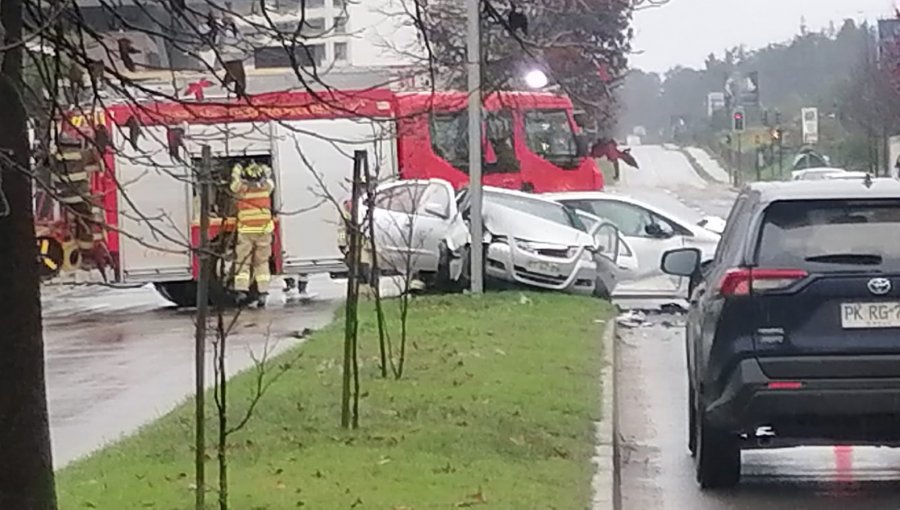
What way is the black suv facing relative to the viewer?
away from the camera

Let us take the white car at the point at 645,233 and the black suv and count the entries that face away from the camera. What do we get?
1

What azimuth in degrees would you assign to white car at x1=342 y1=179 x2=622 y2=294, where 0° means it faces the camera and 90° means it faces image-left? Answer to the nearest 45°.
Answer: approximately 315°

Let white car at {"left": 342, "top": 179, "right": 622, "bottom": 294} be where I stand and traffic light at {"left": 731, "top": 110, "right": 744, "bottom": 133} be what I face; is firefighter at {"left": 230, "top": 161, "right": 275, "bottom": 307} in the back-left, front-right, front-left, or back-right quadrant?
back-left

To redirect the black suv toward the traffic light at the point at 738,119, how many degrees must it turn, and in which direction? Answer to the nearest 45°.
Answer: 0° — it already faces it

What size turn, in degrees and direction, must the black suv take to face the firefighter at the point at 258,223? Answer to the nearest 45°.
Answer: approximately 45° to its left

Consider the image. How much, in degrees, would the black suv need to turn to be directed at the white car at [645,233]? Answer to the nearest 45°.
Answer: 0° — it already faces it
